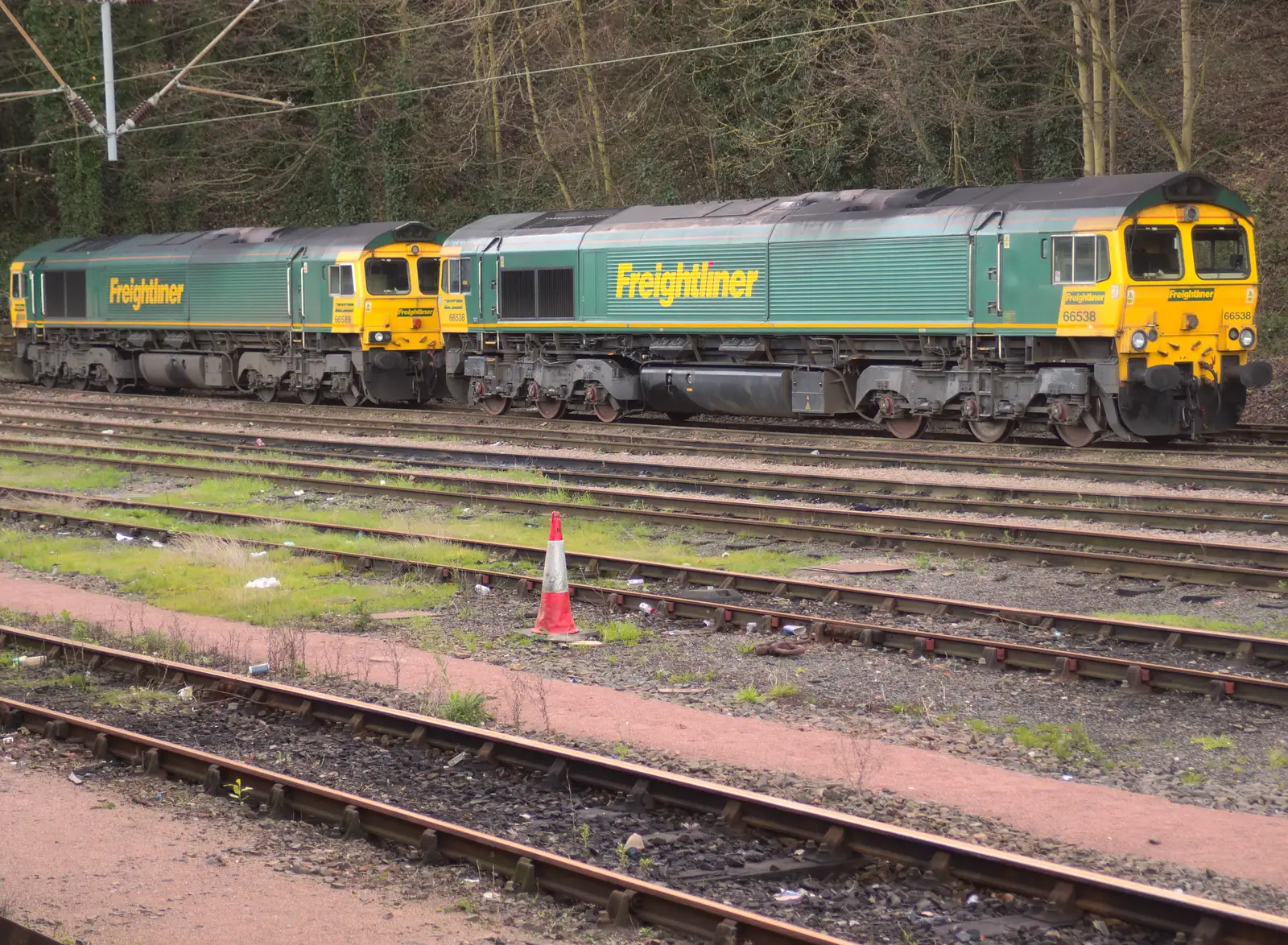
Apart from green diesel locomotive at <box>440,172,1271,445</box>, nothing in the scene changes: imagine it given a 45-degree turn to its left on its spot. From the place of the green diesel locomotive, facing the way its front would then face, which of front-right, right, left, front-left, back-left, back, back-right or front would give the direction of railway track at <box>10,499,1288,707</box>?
right

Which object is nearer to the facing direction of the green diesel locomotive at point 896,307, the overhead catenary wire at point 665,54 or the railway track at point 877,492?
the railway track

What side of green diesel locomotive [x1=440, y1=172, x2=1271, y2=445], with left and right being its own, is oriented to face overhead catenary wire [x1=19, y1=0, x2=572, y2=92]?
back

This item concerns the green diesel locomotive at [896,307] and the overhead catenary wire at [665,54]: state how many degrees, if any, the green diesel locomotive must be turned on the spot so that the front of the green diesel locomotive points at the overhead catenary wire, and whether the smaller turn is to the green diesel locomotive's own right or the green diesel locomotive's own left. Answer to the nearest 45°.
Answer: approximately 135° to the green diesel locomotive's own left

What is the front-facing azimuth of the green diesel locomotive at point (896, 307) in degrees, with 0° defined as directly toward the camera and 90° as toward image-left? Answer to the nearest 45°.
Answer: approximately 315°
